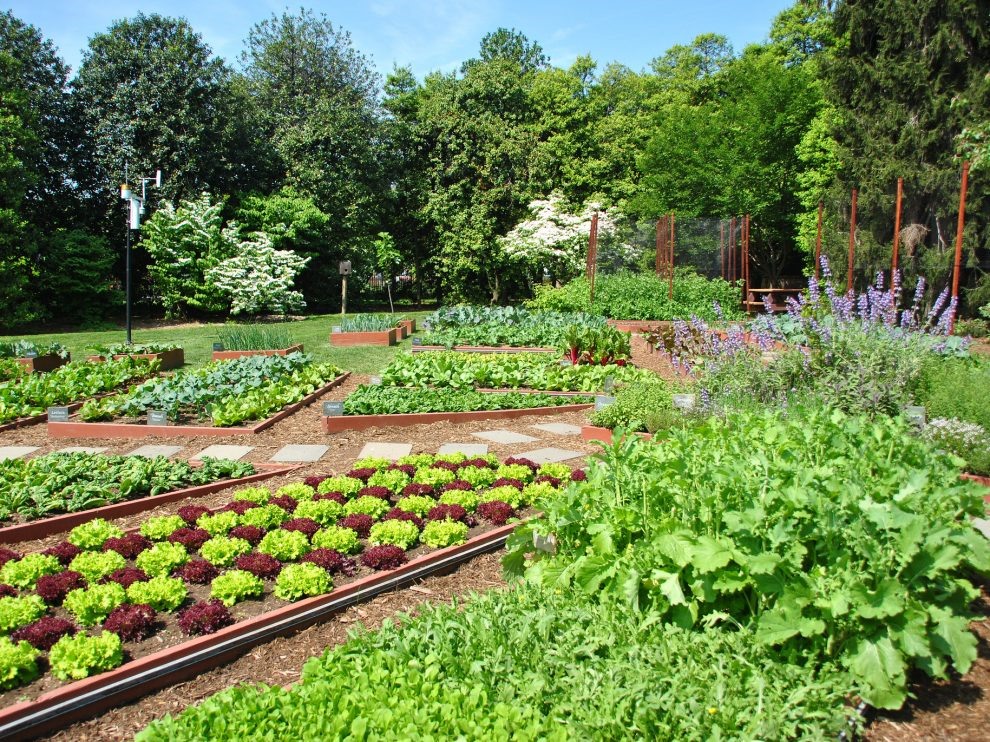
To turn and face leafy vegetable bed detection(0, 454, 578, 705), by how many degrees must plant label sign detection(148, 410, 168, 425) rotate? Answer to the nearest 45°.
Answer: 0° — it already faces it

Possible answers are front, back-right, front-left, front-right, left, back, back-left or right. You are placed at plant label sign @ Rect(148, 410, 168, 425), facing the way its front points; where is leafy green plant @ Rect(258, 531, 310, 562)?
front

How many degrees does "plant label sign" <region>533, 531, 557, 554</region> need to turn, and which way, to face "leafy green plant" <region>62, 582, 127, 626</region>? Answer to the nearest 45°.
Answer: approximately 90° to its right

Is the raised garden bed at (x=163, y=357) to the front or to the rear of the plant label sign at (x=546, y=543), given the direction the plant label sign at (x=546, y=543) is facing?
to the rear

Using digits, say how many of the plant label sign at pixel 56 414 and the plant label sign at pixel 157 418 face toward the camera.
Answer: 2

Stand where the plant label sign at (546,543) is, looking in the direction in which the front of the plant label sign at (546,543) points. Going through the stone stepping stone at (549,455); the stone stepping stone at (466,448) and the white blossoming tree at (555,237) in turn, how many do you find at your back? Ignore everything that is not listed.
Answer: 3

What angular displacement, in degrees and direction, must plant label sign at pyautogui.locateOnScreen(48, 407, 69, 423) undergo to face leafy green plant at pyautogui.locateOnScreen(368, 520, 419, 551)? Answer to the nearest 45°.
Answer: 0° — it already faces it

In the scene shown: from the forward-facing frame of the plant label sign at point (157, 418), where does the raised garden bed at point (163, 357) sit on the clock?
The raised garden bed is roughly at 6 o'clock from the plant label sign.

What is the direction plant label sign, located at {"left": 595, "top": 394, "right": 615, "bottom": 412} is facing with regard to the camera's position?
facing the viewer

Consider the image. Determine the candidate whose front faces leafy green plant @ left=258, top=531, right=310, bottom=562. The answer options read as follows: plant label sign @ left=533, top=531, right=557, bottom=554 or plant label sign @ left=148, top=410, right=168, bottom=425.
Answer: plant label sign @ left=148, top=410, right=168, bottom=425

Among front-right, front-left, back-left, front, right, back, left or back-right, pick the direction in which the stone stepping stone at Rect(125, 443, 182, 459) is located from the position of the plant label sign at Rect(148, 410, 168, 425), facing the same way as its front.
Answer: front

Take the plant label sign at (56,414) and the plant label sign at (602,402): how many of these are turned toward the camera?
2

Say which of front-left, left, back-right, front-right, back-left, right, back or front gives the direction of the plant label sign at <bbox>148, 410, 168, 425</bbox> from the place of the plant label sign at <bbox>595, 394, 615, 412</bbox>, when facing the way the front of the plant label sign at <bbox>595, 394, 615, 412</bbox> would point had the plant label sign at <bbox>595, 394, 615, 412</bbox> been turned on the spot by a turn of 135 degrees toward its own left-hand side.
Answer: back-left

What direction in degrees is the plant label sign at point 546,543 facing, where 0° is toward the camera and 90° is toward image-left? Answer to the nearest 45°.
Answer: approximately 0°

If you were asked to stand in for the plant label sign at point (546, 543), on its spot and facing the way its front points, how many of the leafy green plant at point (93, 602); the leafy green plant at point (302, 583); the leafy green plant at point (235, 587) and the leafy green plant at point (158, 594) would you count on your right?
4

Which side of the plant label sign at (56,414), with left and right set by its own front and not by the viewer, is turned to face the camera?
front

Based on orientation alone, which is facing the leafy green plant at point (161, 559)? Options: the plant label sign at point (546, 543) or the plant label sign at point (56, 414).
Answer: the plant label sign at point (56, 414)

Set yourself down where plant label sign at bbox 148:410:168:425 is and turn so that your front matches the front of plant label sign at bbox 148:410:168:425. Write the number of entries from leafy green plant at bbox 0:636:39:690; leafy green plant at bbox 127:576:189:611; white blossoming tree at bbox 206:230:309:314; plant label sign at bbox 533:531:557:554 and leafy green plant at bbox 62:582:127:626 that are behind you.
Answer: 1
